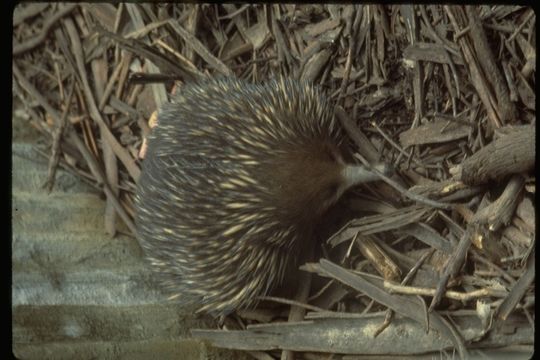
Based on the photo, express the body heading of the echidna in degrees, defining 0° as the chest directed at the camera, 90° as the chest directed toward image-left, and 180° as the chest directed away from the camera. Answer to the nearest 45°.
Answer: approximately 270°
